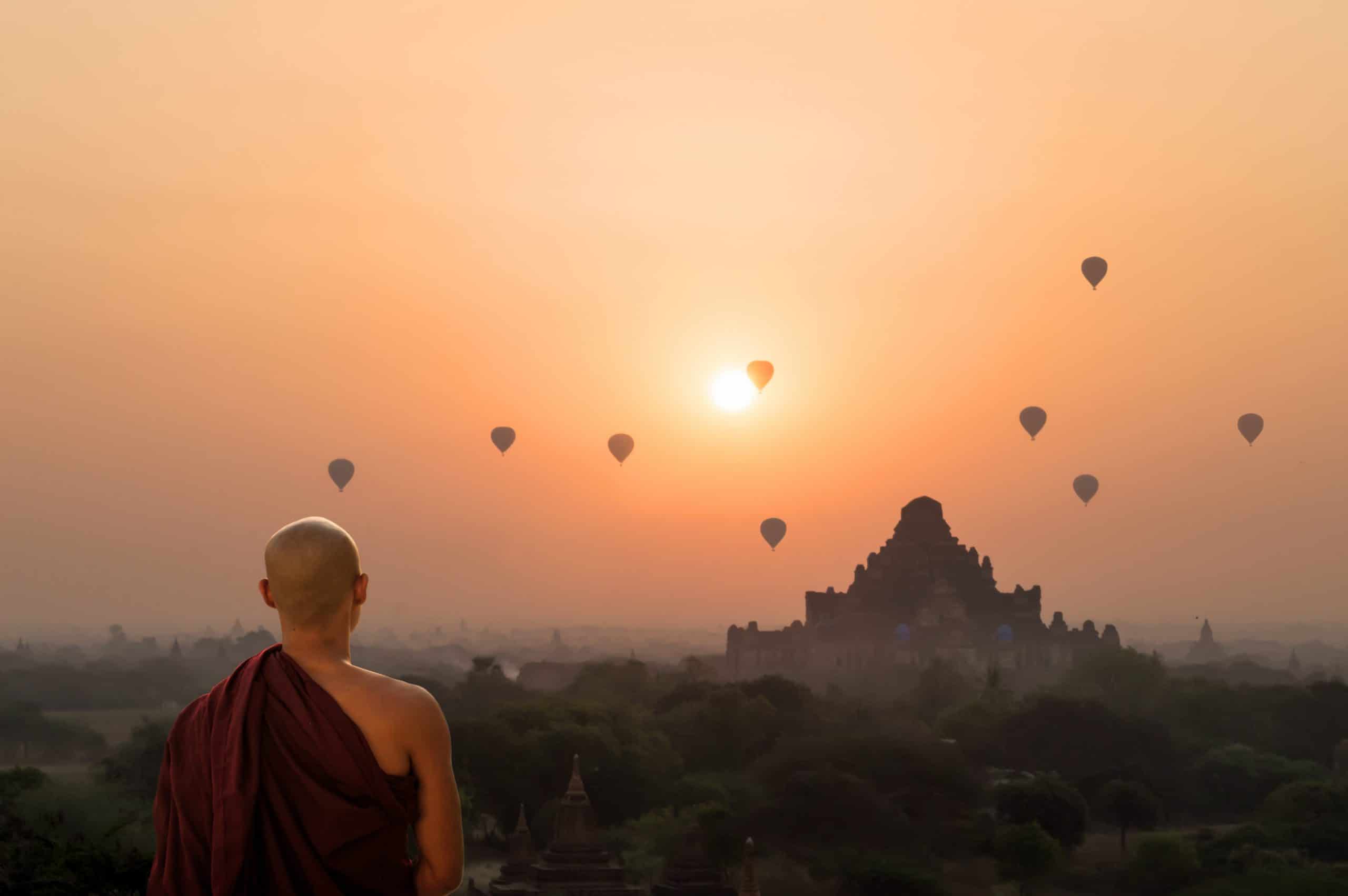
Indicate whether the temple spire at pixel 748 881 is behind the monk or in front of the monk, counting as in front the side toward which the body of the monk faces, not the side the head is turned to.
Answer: in front

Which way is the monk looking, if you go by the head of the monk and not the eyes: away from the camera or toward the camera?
away from the camera

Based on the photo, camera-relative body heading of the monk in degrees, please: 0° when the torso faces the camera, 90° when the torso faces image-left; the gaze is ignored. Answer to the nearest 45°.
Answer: approximately 180°
